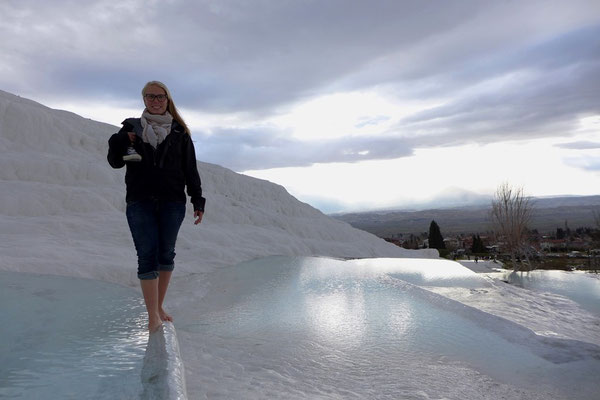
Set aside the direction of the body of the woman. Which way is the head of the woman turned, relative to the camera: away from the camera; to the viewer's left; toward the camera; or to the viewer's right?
toward the camera

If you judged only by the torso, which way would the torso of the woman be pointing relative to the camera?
toward the camera

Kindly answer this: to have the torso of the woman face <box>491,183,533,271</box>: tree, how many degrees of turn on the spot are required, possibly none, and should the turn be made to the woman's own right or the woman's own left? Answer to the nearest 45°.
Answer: approximately 135° to the woman's own left
